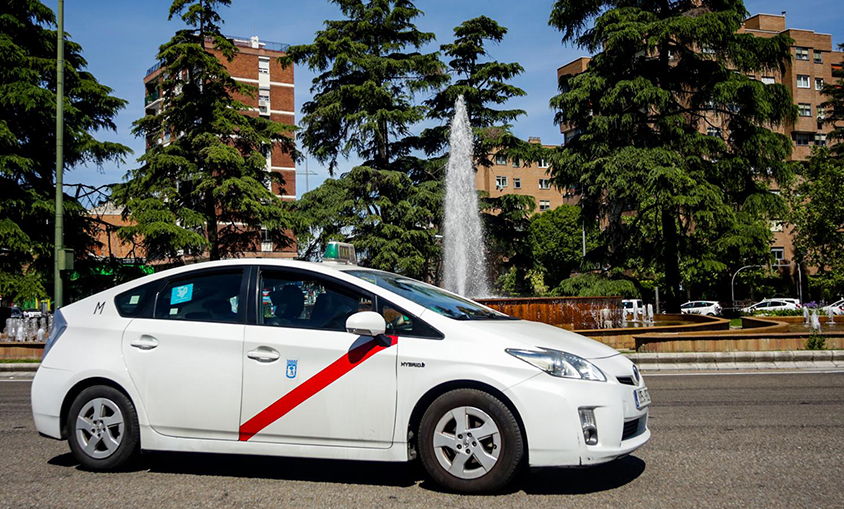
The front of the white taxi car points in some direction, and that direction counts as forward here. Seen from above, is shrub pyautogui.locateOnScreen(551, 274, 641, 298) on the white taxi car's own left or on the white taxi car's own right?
on the white taxi car's own left

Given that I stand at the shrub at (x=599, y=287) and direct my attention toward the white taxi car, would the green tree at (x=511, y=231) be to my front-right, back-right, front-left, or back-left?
back-right

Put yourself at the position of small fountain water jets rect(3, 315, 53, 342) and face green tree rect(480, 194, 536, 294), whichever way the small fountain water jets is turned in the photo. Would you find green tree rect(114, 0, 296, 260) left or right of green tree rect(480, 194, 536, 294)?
left

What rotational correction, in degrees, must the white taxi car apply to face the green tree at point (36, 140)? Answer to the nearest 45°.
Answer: approximately 180°

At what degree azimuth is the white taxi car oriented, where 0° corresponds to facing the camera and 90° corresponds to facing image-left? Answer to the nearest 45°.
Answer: approximately 315°

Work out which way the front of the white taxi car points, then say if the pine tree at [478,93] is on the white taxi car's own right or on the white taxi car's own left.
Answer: on the white taxi car's own left

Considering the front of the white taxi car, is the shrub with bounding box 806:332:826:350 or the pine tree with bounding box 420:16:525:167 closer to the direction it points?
the shrub

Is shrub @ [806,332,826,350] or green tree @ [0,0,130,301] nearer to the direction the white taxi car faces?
the shrub

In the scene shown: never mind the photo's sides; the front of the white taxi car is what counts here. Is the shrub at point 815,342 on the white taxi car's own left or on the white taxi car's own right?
on the white taxi car's own left
